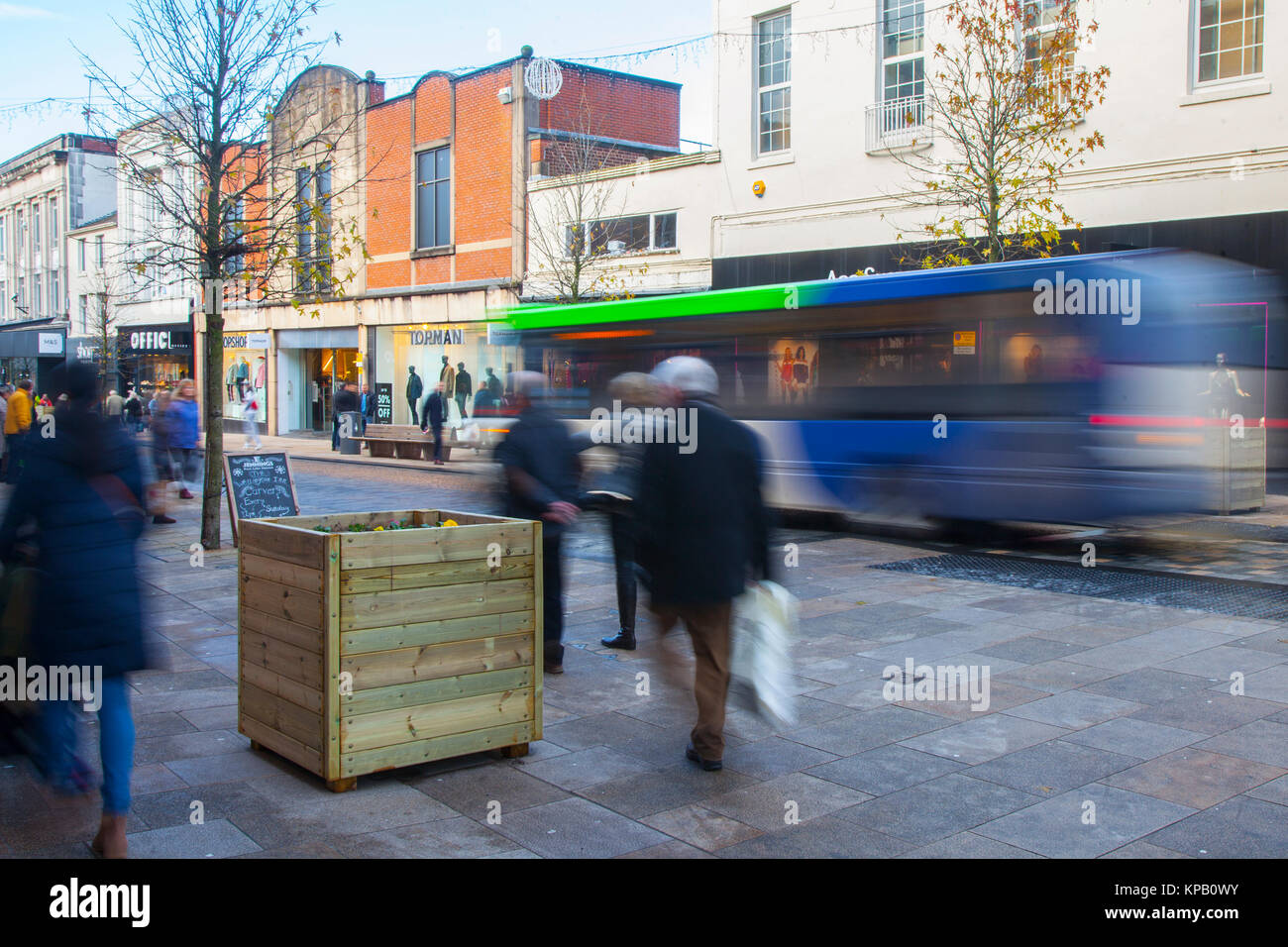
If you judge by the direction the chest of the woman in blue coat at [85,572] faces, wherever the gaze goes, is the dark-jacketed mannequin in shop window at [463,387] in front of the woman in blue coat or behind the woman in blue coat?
in front

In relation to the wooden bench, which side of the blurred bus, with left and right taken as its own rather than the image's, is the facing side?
front

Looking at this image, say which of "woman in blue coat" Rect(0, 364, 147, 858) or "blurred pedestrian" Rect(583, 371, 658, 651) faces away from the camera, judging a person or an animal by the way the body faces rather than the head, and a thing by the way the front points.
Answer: the woman in blue coat

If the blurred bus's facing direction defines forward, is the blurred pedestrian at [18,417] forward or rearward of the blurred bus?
forward

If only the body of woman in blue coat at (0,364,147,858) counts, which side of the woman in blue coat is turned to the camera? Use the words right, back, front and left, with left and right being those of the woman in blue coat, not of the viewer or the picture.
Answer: back

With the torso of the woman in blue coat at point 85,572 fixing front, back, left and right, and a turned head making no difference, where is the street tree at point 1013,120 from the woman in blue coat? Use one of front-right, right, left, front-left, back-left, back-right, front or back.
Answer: front-right

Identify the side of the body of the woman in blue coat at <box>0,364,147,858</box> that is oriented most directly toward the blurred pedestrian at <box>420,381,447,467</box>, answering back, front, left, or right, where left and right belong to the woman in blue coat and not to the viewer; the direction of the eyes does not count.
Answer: front

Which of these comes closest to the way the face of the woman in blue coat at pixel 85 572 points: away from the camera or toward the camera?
away from the camera

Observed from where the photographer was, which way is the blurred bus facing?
facing away from the viewer and to the left of the viewer

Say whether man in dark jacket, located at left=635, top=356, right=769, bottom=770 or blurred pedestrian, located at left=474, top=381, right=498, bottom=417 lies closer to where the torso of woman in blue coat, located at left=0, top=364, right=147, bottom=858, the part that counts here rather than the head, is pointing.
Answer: the blurred pedestrian
